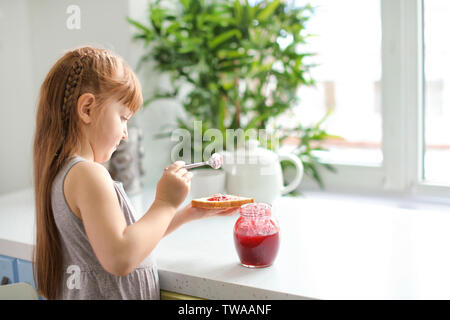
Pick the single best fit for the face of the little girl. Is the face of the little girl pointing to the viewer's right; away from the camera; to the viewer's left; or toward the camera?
to the viewer's right

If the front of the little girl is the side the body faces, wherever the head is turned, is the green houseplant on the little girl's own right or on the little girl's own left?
on the little girl's own left

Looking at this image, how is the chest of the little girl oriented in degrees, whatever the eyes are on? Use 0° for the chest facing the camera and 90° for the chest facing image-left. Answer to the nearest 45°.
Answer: approximately 270°

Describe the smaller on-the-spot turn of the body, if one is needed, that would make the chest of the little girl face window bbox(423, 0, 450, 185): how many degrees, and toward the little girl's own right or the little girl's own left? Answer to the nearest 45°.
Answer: approximately 45° to the little girl's own left
